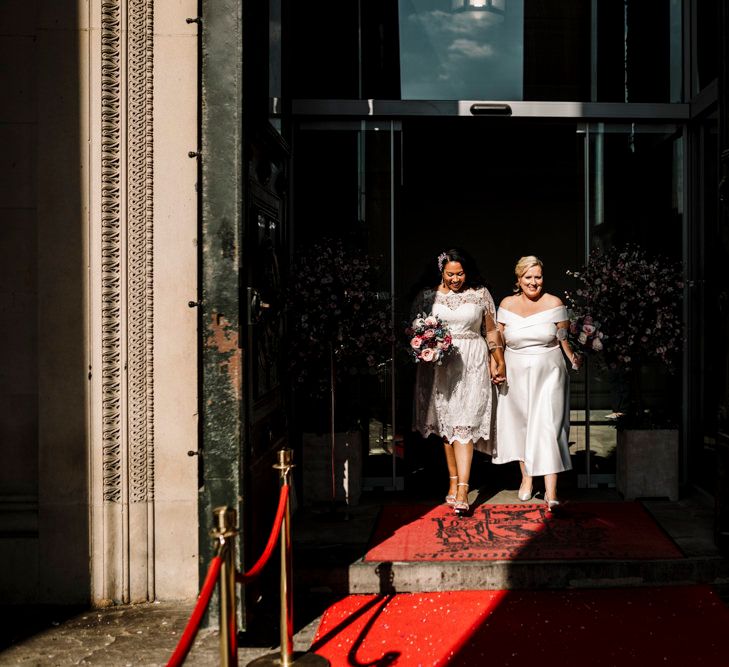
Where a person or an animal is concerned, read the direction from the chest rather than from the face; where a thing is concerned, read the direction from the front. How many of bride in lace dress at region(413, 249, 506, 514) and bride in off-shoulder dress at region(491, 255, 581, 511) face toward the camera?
2

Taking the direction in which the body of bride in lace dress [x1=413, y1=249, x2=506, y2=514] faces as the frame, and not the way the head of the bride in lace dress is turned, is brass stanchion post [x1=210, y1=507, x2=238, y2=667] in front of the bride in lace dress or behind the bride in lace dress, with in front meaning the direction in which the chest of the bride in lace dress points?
in front

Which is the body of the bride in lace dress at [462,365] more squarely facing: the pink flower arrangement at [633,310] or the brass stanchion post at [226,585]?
the brass stanchion post

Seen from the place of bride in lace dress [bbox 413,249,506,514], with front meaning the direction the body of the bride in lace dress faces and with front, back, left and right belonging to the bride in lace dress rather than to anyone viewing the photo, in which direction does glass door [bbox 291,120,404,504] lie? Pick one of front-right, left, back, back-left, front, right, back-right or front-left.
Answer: back-right

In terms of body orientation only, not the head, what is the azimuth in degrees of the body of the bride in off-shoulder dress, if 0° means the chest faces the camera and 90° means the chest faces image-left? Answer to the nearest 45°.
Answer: approximately 0°

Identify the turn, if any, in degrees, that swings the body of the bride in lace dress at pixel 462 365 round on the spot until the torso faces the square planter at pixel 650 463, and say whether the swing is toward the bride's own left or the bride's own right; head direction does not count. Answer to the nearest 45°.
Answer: approximately 90° to the bride's own left

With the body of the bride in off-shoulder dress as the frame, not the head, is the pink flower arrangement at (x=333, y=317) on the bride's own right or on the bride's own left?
on the bride's own right

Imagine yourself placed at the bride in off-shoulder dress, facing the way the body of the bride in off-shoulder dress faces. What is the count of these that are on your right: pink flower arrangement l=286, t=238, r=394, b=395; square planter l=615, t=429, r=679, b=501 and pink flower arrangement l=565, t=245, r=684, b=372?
1
